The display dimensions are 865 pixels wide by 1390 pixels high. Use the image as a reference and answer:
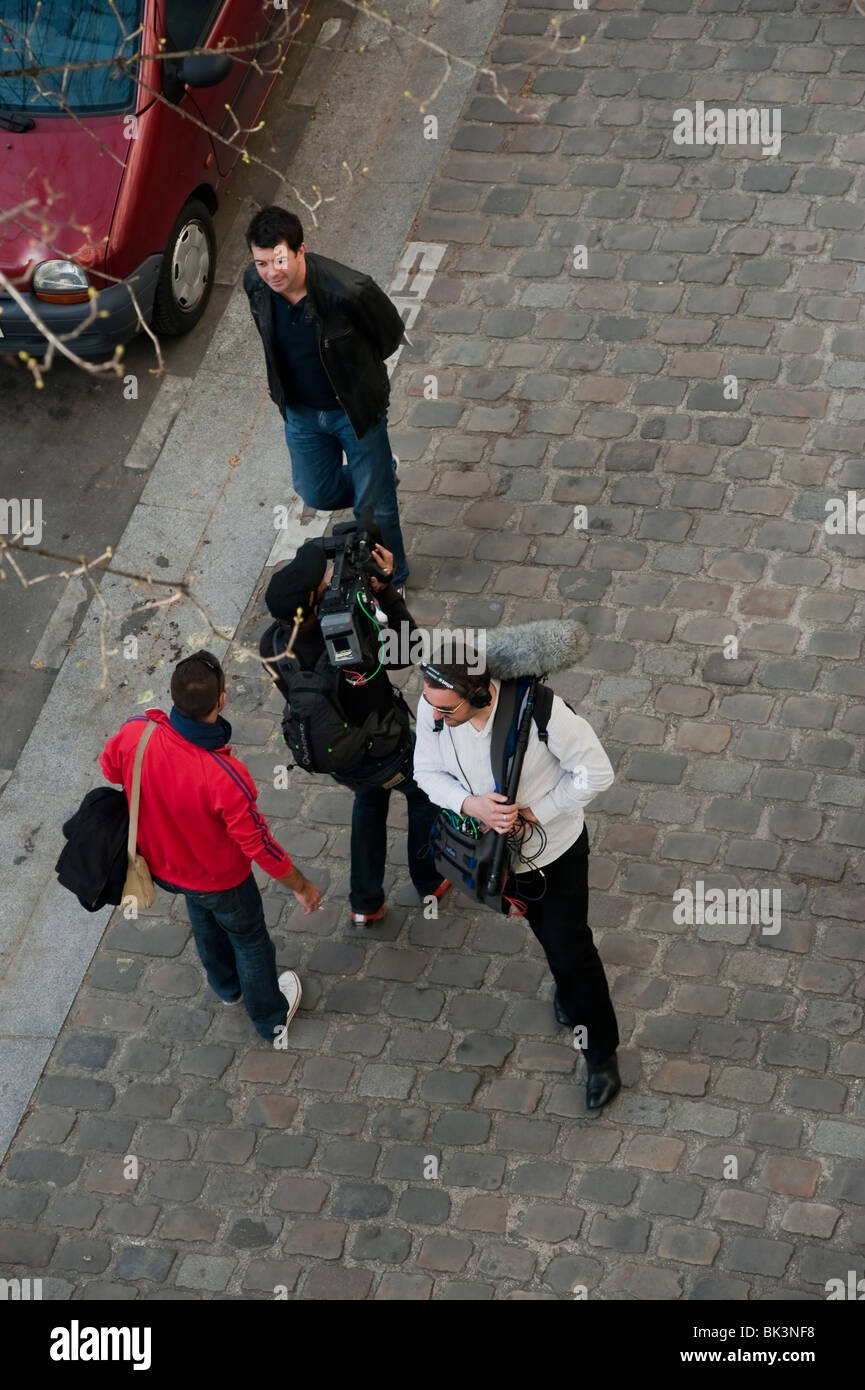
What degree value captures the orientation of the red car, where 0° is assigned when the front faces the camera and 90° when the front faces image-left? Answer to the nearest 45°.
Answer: approximately 45°

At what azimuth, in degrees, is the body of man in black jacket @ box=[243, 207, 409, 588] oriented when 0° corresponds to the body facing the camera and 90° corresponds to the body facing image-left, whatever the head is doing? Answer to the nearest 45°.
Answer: approximately 45°

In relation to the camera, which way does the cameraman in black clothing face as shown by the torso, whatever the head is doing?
away from the camera

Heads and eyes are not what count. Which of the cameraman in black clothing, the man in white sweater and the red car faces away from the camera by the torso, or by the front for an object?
the cameraman in black clothing

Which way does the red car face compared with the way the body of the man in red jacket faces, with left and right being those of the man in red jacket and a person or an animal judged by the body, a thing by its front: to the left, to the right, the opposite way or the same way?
the opposite way

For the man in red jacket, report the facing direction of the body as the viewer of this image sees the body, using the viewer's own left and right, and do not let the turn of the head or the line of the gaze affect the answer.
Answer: facing away from the viewer and to the right of the viewer
